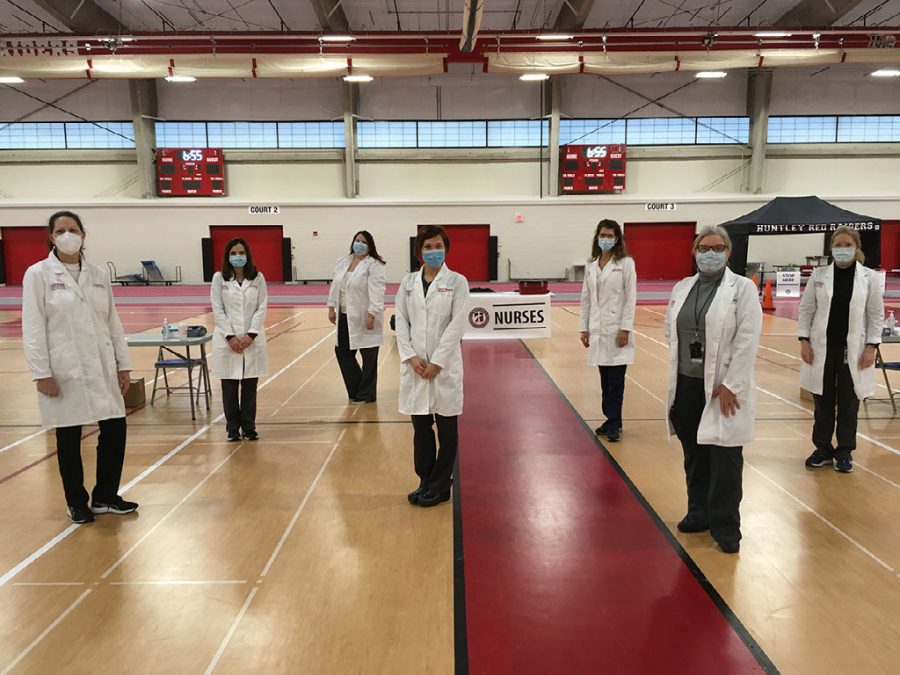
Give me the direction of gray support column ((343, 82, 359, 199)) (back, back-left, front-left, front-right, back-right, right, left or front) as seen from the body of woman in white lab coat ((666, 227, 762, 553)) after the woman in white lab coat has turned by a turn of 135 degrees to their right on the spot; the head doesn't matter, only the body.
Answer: front-left

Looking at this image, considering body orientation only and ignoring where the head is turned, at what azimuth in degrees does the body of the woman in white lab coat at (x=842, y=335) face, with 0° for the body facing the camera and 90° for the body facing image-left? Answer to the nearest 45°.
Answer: approximately 0°

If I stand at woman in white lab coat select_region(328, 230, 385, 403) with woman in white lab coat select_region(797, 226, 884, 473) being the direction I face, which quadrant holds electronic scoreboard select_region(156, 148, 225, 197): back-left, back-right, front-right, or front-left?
back-left

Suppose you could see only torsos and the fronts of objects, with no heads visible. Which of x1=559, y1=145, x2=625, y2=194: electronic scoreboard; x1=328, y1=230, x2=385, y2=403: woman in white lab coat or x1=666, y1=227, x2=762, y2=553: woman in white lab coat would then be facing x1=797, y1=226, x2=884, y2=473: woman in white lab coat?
the electronic scoreboard

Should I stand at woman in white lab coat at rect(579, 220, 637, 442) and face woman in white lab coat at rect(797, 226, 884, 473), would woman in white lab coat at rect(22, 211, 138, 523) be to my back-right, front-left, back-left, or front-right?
back-right

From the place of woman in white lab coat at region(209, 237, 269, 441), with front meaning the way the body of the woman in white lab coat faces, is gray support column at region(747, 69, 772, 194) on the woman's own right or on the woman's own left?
on the woman's own left

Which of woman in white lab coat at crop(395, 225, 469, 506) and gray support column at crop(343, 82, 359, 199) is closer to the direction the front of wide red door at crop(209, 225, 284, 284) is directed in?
the woman in white lab coat

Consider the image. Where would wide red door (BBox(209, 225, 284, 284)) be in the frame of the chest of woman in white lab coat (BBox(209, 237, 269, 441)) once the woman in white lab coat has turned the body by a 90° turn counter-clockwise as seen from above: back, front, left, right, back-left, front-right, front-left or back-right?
left

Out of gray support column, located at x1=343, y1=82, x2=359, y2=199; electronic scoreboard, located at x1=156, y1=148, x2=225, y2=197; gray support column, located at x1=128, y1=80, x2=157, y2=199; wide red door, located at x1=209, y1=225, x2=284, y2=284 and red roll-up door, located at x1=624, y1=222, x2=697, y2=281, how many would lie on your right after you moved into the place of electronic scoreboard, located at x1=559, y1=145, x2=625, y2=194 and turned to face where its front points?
4

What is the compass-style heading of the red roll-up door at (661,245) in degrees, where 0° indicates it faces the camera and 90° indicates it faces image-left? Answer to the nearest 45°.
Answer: approximately 0°

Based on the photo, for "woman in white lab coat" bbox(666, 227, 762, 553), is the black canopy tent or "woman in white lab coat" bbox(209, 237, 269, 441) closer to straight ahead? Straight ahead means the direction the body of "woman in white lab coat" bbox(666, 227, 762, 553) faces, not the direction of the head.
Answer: the woman in white lab coat

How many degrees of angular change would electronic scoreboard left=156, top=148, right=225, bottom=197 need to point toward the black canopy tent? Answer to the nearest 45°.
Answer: approximately 45° to its left
